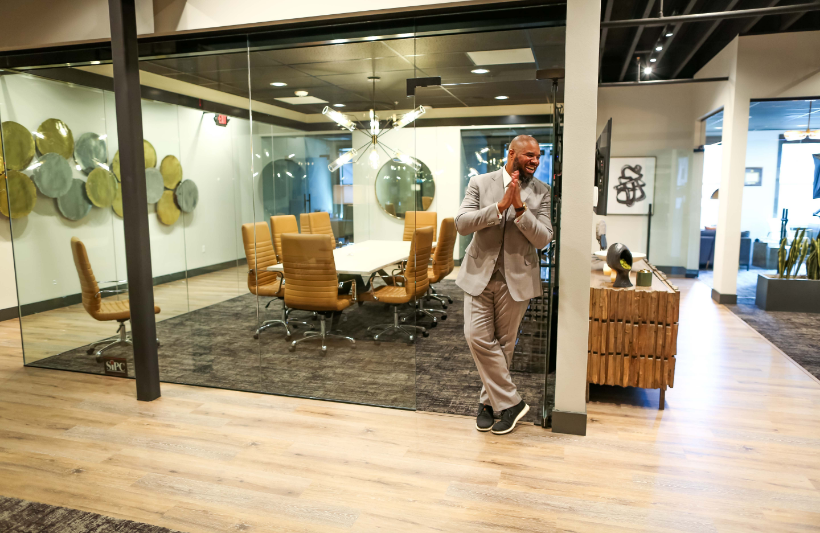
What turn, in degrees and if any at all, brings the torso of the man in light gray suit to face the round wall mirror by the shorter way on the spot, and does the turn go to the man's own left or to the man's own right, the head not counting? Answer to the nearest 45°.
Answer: approximately 135° to the man's own right

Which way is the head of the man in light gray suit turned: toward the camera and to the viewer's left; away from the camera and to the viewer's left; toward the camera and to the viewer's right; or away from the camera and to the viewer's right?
toward the camera and to the viewer's right

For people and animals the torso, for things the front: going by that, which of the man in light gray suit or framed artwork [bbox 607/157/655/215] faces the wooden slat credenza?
the framed artwork

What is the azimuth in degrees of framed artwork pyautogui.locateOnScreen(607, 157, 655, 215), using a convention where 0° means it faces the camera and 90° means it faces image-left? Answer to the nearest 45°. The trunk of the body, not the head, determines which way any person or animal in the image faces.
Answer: approximately 0°

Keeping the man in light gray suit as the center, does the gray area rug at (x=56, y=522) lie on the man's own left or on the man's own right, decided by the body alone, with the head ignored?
on the man's own right

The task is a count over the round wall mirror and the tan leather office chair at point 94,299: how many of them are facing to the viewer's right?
1

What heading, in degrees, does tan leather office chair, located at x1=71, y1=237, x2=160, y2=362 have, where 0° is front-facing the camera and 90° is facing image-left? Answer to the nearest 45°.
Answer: approximately 270°
